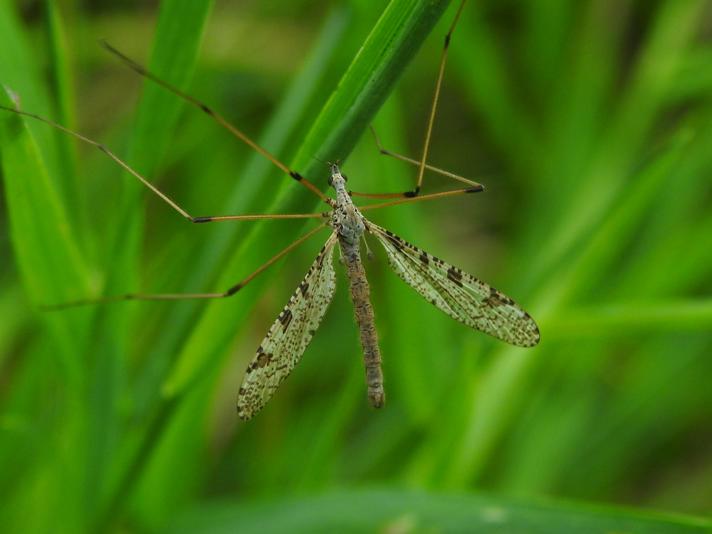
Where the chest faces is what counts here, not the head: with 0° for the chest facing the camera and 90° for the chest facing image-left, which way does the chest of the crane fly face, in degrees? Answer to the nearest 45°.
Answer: approximately 180°

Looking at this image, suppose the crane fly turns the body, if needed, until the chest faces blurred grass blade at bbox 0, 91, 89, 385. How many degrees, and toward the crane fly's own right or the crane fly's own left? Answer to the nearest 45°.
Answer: approximately 90° to the crane fly's own left

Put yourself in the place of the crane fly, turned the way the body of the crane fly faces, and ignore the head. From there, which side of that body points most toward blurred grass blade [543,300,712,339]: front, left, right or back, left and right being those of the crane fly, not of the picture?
right
